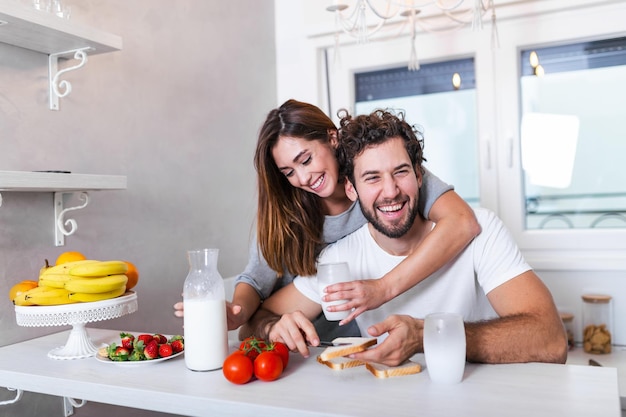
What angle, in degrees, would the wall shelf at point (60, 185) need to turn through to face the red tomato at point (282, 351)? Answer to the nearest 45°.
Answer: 0° — it already faces it

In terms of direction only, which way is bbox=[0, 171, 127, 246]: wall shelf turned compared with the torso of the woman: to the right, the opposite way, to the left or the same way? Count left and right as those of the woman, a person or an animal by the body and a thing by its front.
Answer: to the left

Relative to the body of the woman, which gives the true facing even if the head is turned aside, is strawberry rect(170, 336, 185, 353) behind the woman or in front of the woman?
in front

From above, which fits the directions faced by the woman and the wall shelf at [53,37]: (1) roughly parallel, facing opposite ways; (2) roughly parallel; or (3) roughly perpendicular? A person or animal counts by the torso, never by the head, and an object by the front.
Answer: roughly perpendicular

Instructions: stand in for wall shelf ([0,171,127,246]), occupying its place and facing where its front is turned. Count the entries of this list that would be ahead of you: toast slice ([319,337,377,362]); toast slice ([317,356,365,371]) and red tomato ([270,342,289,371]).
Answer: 3

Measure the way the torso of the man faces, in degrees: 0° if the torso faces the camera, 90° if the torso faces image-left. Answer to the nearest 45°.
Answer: approximately 0°

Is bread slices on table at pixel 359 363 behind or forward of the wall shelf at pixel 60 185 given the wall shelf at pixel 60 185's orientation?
forward

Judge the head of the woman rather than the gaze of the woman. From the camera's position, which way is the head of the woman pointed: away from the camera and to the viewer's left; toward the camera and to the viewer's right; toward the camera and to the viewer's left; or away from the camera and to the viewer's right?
toward the camera and to the viewer's right

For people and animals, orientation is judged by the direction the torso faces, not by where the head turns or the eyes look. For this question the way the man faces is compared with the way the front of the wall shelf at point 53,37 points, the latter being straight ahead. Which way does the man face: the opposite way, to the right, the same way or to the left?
to the right
